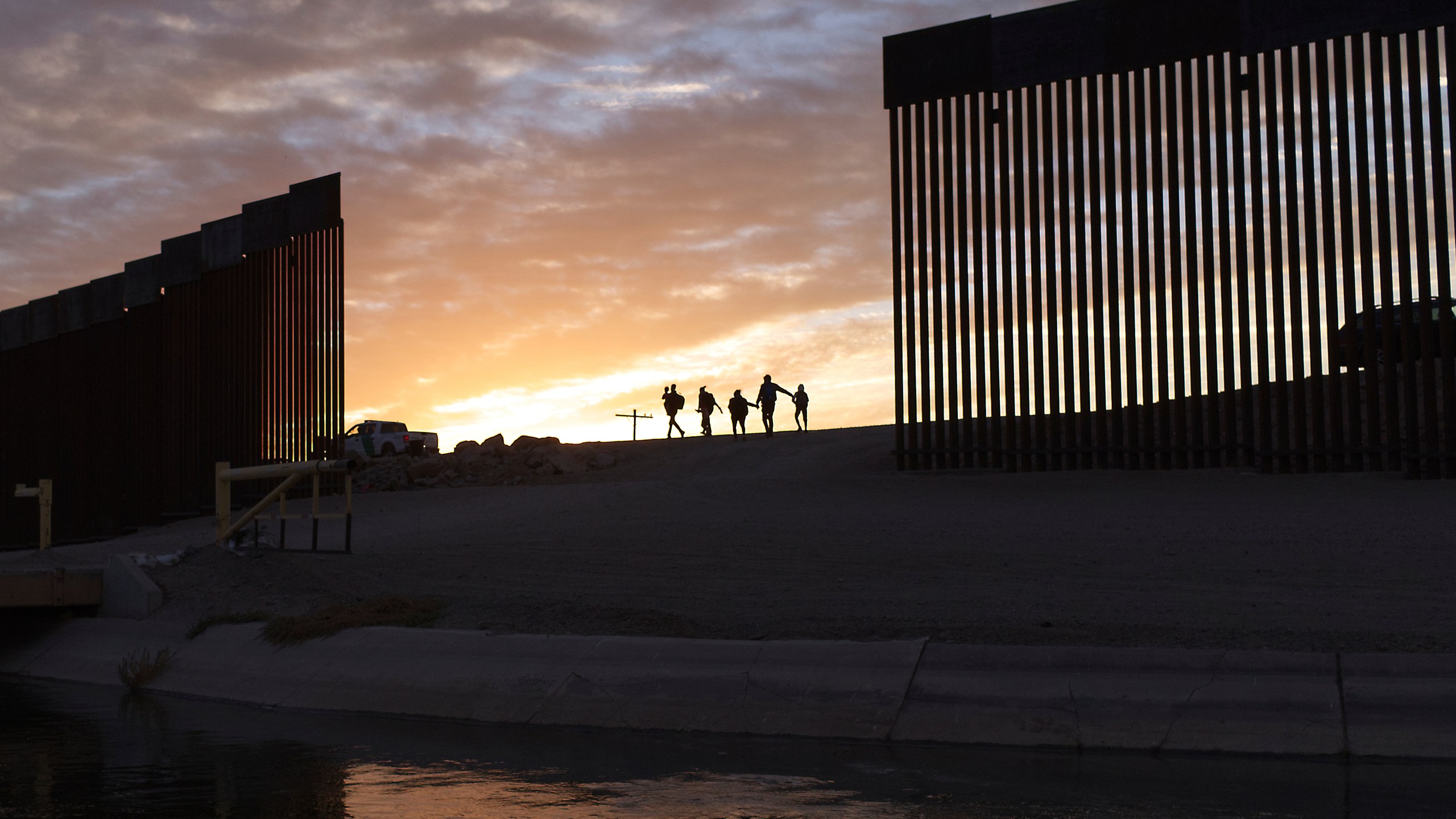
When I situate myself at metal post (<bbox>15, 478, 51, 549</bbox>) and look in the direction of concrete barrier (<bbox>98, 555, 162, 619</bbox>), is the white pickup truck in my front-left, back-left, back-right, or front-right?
back-left

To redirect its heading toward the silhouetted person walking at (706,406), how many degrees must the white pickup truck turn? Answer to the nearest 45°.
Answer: approximately 180°

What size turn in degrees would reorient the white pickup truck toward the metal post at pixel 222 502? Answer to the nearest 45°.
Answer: approximately 135° to its left

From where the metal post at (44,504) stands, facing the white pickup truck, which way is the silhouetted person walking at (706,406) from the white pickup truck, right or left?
right

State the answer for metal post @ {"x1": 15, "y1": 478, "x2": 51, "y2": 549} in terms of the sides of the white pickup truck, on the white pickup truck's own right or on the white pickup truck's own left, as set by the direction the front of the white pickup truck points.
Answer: on the white pickup truck's own left

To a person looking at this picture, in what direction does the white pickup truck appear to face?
facing away from the viewer and to the left of the viewer

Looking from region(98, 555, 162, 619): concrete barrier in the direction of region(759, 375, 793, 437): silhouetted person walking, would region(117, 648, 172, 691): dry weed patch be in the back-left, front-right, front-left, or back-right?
back-right

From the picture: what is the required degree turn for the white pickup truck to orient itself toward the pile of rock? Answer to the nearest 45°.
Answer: approximately 135° to its left

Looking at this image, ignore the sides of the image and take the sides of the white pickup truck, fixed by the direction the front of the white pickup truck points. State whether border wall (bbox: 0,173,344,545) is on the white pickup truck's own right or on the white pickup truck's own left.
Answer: on the white pickup truck's own left

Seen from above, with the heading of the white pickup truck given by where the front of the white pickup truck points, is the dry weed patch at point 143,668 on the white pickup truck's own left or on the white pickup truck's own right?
on the white pickup truck's own left
